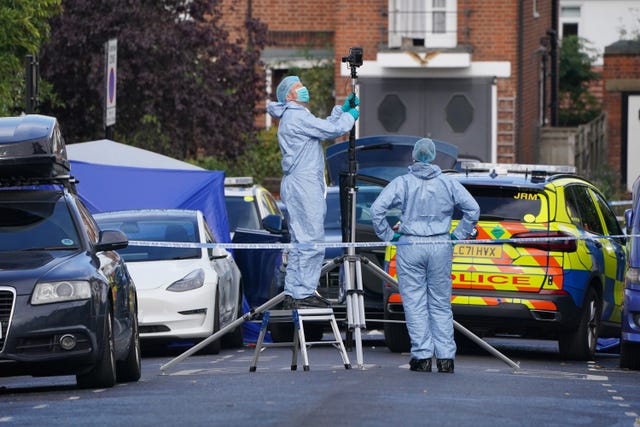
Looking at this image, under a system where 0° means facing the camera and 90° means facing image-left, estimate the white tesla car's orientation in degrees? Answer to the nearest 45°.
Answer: approximately 0°

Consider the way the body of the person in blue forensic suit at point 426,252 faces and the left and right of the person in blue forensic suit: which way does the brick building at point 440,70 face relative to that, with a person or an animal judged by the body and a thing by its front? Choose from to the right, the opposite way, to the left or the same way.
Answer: the opposite way

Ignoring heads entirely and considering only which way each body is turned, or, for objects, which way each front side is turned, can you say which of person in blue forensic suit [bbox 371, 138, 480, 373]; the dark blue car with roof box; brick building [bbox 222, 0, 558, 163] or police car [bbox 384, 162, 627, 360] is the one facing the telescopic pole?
the brick building

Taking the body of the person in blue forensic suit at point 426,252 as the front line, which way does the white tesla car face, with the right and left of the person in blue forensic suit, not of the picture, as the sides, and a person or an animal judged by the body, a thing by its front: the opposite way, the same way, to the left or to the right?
the opposite way

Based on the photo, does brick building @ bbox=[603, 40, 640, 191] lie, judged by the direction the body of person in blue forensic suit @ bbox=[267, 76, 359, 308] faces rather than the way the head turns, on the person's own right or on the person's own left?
on the person's own left

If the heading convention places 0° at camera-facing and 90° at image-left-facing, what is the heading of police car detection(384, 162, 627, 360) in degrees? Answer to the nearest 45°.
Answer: approximately 180°

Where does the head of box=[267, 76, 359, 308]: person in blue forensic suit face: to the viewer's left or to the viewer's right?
to the viewer's right

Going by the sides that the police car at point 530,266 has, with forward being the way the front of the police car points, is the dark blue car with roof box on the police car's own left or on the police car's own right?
on the police car's own left

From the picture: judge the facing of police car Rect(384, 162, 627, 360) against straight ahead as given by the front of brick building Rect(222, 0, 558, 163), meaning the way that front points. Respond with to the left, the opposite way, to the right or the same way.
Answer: the opposite way

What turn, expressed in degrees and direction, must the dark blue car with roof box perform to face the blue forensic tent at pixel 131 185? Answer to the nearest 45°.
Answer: approximately 180°

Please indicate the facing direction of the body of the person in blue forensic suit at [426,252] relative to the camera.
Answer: away from the camera
